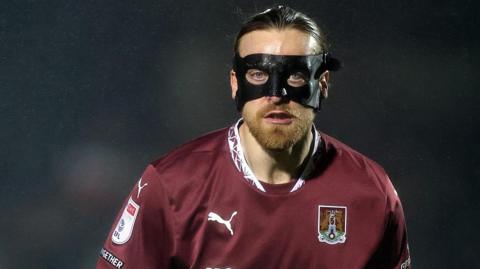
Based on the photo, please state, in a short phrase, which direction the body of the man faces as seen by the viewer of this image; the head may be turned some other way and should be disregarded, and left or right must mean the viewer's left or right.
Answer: facing the viewer
